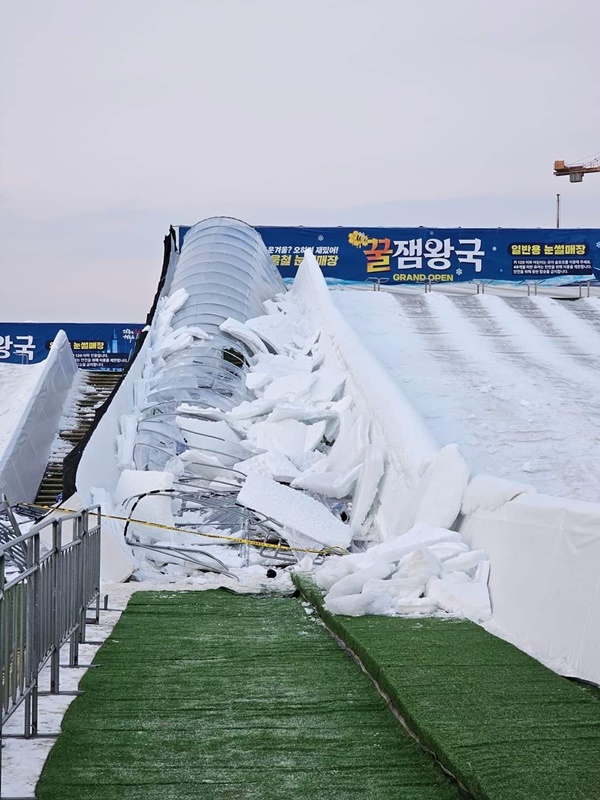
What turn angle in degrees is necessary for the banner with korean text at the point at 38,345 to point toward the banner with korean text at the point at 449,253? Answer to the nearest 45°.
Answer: approximately 45° to its left

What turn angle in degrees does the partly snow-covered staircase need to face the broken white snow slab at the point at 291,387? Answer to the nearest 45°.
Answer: approximately 45° to its left

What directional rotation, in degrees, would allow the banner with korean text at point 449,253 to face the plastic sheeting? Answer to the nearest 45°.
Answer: approximately 45° to its right

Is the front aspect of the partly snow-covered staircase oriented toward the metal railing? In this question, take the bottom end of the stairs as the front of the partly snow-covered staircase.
yes

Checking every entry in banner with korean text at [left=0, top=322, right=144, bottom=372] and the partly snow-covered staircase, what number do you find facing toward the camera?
2

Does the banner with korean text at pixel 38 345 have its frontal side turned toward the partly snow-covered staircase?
yes

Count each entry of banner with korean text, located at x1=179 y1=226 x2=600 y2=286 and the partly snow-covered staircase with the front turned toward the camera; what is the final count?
2
